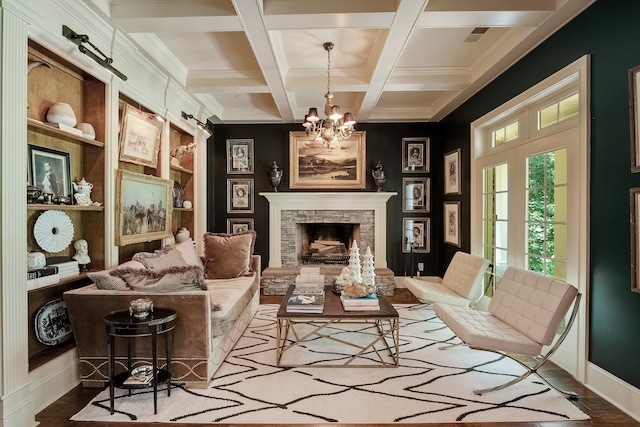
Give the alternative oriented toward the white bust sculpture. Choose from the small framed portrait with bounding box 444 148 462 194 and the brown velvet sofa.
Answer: the small framed portrait

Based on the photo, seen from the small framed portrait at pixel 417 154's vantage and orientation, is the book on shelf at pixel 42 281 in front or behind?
in front

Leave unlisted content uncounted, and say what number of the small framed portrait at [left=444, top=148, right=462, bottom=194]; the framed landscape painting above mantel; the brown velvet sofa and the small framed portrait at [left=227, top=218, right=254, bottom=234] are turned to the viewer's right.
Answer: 1

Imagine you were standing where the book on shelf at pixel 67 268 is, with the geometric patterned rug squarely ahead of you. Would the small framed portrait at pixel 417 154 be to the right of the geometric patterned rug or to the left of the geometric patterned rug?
left

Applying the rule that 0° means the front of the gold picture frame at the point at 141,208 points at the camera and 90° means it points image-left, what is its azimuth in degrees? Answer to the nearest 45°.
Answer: approximately 315°

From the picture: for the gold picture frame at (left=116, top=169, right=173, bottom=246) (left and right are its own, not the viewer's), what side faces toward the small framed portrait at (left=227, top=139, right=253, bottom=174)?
left

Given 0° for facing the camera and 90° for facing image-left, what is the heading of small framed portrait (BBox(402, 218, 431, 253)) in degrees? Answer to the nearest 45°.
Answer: approximately 0°

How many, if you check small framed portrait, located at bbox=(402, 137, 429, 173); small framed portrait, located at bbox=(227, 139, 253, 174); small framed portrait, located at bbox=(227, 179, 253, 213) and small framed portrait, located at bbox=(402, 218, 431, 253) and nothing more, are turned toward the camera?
4

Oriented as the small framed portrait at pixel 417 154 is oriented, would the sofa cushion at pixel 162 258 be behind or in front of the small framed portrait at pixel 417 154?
in front

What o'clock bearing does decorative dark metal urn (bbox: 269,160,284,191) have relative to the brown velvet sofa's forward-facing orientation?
The decorative dark metal urn is roughly at 10 o'clock from the brown velvet sofa.

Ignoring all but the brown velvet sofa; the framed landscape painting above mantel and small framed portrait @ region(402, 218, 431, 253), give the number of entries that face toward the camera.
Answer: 2

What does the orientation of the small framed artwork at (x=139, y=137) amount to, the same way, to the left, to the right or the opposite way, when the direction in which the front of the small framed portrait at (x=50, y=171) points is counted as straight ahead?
the same way

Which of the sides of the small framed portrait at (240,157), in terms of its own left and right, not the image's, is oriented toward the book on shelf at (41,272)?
front

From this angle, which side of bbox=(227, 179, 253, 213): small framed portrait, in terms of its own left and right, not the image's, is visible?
front

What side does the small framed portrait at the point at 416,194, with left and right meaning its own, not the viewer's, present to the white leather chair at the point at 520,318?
front

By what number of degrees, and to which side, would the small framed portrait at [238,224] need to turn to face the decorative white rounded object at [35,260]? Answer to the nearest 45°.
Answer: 0° — it already faces it

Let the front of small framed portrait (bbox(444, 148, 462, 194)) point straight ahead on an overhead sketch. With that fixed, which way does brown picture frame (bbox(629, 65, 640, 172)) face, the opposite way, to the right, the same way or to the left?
the same way

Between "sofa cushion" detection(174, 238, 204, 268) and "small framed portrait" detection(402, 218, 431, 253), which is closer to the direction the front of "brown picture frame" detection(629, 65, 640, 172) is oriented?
the sofa cushion

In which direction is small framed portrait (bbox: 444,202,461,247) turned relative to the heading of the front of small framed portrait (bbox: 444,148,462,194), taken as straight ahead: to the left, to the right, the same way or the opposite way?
the same way
